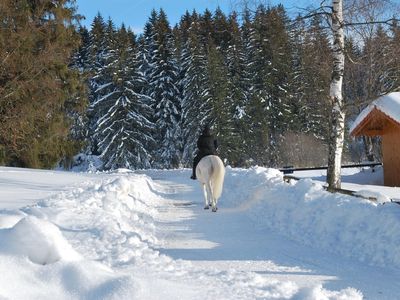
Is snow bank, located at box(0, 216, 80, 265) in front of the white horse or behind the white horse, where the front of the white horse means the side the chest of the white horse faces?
behind

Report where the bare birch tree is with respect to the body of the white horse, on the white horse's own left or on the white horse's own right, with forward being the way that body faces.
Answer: on the white horse's own right

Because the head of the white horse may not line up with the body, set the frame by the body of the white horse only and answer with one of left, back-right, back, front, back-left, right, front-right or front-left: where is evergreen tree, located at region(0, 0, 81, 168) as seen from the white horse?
front-left

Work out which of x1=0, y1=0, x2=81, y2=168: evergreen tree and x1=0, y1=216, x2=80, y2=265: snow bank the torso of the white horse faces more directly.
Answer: the evergreen tree

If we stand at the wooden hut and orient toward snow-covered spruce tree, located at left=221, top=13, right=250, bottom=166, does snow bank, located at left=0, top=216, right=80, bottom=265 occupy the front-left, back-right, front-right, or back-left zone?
back-left

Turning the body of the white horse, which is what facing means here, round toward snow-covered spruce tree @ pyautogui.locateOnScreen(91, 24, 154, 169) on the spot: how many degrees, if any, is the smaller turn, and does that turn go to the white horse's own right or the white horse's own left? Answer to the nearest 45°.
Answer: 0° — it already faces it

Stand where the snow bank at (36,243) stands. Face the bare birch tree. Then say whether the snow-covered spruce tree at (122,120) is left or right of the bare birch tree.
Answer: left

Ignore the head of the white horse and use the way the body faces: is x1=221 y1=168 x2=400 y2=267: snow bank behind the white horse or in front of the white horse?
behind

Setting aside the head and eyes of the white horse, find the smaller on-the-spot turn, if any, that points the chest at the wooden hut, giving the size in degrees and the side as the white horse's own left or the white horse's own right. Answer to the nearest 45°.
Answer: approximately 45° to the white horse's own right

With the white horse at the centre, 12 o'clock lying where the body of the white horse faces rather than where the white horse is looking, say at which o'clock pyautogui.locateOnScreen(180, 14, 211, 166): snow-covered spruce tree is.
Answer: The snow-covered spruce tree is roughly at 12 o'clock from the white horse.

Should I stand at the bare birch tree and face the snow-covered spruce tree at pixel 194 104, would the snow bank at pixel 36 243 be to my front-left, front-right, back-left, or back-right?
back-left

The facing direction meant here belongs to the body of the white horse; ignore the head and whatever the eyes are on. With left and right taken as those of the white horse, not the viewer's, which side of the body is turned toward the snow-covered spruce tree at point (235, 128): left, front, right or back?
front

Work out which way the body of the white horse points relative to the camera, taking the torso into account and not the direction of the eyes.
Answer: away from the camera
